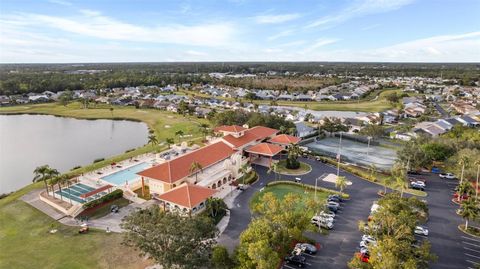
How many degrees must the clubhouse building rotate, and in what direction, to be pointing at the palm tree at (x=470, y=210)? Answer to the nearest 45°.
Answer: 0° — it already faces it

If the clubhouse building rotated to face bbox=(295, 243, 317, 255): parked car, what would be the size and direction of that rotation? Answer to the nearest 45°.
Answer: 0° — it already faces it

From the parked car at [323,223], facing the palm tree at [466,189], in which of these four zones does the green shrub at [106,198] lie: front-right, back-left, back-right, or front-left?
back-left

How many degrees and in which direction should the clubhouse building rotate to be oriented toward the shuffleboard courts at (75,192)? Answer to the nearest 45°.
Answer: approximately 135° to its right

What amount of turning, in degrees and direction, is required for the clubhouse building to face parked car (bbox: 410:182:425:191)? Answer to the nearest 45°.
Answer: approximately 45° to its left

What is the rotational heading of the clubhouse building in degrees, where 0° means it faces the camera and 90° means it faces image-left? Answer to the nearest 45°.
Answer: approximately 315°
